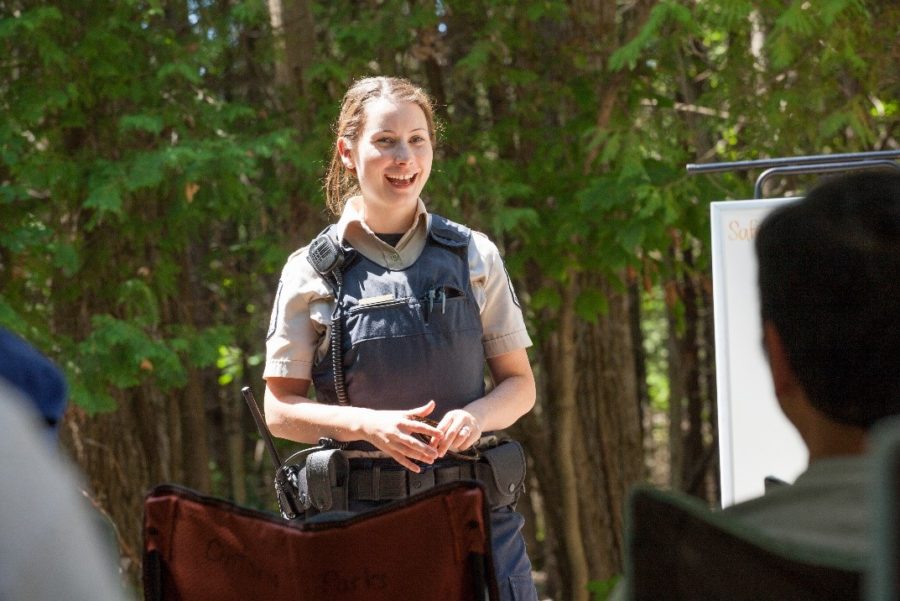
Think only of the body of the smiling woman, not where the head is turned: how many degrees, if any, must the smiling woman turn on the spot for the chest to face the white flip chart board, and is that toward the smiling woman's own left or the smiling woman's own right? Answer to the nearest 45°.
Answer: approximately 135° to the smiling woman's own left

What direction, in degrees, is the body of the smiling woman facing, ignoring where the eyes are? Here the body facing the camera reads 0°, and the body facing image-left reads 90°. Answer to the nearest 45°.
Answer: approximately 0°
